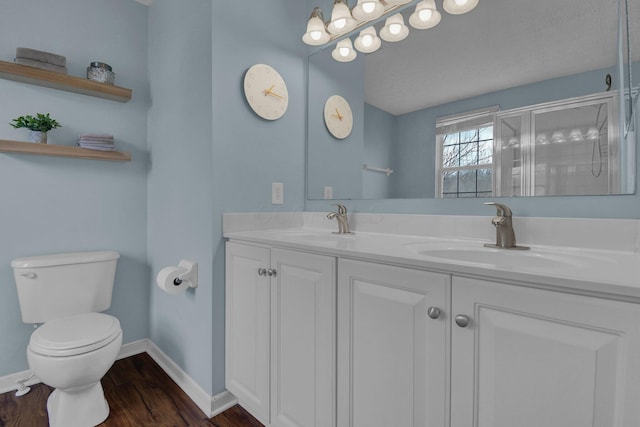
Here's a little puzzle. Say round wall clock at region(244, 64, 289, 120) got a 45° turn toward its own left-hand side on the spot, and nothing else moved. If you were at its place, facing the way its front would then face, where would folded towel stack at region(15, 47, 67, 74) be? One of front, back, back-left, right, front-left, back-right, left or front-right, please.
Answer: back

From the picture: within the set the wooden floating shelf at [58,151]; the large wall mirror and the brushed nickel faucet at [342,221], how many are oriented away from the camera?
0

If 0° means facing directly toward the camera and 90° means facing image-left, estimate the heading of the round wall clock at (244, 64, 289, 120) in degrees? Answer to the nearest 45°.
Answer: approximately 315°

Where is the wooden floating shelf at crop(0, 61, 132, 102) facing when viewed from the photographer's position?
facing the viewer and to the right of the viewer

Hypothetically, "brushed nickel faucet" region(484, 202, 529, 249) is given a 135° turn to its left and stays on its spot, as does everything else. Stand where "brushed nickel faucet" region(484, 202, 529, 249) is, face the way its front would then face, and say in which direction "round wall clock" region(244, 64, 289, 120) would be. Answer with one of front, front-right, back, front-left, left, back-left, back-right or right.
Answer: back

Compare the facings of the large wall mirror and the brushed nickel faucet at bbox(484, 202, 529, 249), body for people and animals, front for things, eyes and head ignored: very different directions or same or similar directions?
same or similar directions

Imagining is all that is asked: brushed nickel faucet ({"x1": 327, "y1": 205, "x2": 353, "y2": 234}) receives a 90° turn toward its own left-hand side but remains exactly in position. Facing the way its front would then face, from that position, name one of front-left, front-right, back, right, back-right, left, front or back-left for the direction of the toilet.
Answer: back-right

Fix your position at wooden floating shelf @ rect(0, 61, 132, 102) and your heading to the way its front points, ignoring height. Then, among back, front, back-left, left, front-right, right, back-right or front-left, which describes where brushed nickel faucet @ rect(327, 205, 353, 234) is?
front

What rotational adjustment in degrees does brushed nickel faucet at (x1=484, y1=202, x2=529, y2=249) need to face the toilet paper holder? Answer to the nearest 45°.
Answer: approximately 45° to its right

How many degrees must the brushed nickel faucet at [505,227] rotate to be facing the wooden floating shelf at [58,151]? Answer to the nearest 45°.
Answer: approximately 45° to its right

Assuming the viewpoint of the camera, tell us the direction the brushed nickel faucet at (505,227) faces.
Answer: facing the viewer and to the left of the viewer

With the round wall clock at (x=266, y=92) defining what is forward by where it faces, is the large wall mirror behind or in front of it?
in front
